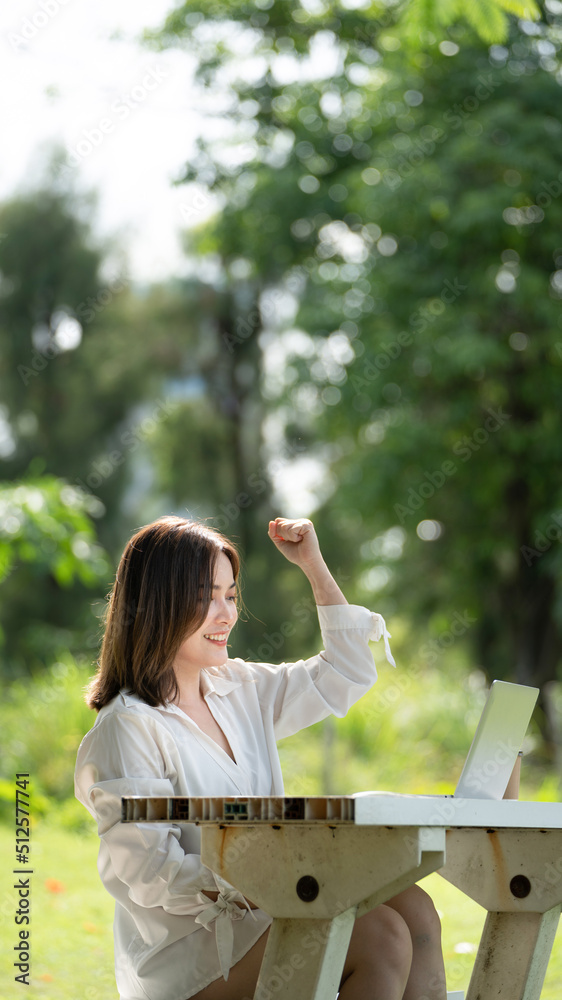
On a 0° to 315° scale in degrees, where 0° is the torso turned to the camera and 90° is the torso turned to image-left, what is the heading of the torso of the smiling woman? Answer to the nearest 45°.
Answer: approximately 315°

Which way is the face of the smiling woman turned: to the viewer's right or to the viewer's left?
to the viewer's right

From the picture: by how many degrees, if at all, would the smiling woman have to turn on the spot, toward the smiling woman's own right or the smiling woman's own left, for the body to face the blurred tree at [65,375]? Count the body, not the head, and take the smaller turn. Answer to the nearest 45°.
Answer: approximately 135° to the smiling woman's own left

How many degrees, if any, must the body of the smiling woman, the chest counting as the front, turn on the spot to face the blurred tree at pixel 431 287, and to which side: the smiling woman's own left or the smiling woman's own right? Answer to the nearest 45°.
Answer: approximately 135° to the smiling woman's own left
